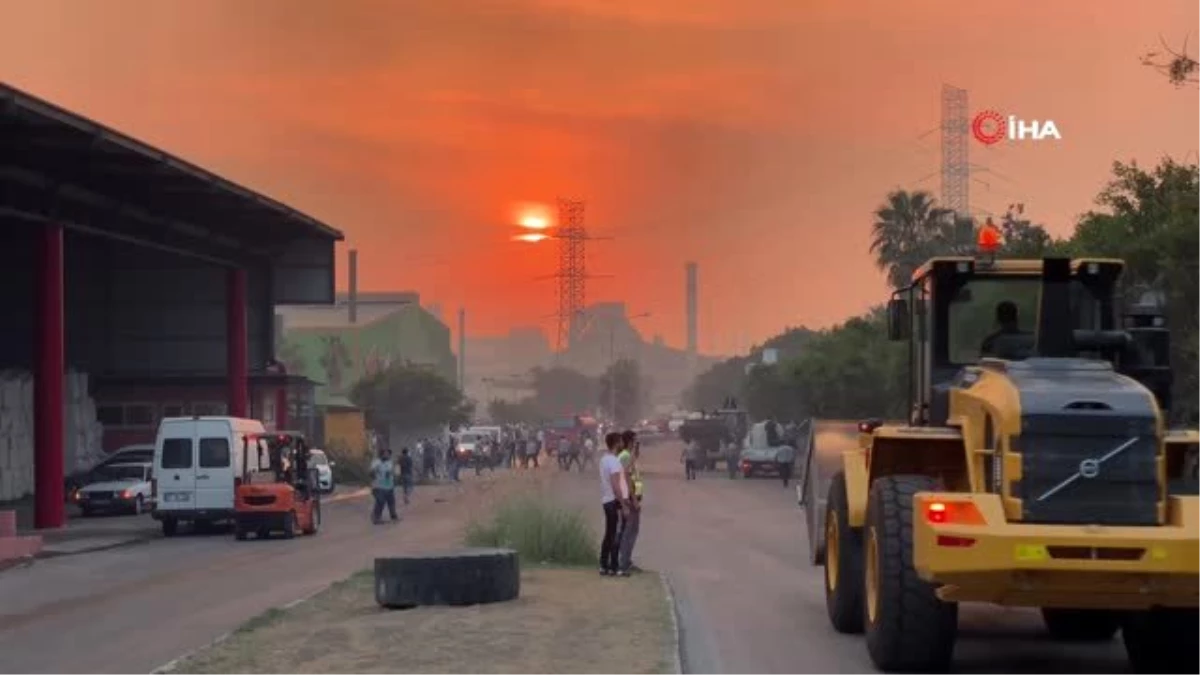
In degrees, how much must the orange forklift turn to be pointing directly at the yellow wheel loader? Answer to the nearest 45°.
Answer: approximately 135° to its right

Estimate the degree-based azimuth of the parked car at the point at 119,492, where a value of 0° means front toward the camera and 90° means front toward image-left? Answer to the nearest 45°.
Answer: approximately 45°

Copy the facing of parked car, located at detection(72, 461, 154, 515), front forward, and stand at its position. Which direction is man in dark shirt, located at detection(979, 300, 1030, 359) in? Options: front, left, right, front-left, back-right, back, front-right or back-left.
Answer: front-left

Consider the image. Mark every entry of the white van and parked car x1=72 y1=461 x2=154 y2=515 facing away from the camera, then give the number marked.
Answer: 1

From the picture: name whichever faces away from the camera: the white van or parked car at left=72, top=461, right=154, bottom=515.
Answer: the white van

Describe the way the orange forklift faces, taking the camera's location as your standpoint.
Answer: facing away from the viewer and to the right of the viewer

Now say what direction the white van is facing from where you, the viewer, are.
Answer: facing away from the viewer
